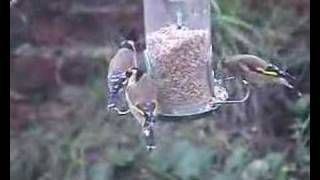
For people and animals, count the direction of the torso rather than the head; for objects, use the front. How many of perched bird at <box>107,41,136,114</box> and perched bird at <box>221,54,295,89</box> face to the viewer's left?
1

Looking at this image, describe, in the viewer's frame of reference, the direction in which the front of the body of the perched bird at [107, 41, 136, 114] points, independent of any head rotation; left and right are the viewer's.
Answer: facing away from the viewer and to the right of the viewer

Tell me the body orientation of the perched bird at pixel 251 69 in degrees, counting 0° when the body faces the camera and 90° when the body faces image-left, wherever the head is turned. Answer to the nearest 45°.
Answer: approximately 90°
